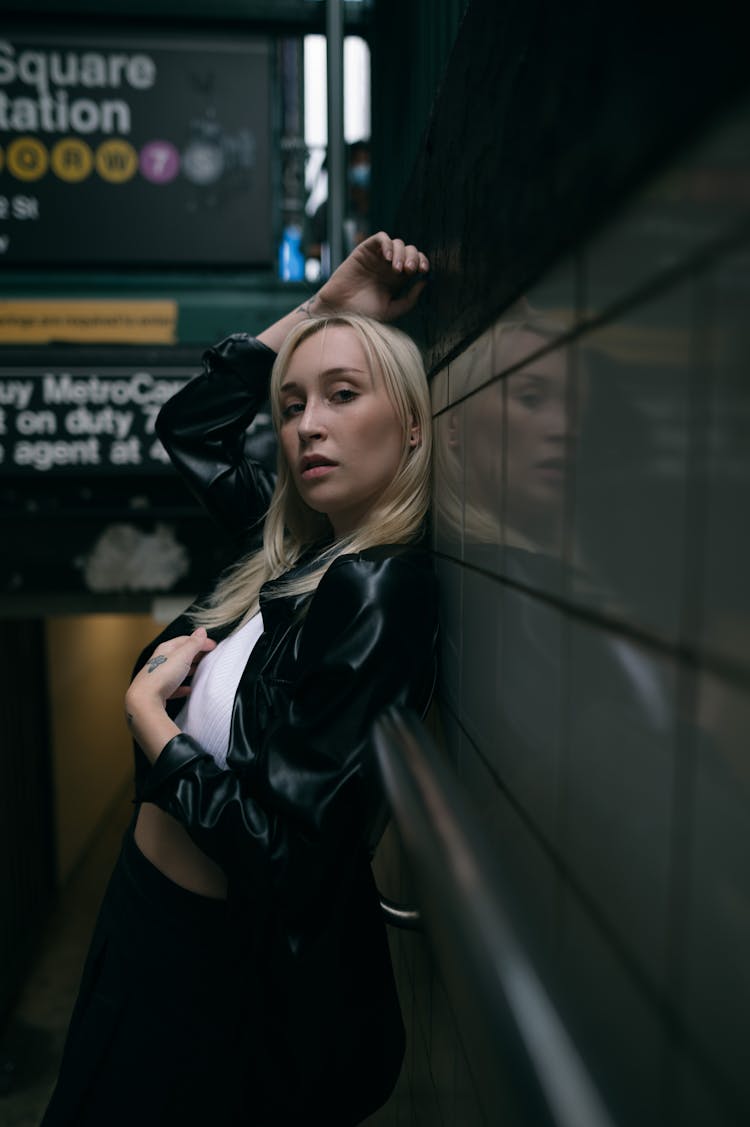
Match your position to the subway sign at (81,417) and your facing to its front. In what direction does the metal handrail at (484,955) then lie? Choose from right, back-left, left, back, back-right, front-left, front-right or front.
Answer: front

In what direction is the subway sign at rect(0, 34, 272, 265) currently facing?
toward the camera

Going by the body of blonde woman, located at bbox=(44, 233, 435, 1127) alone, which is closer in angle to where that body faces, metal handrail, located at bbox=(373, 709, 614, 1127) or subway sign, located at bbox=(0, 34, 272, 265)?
the metal handrail

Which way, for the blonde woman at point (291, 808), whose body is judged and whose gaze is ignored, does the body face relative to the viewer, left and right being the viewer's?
facing the viewer and to the left of the viewer

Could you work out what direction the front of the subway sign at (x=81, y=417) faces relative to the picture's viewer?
facing the viewer

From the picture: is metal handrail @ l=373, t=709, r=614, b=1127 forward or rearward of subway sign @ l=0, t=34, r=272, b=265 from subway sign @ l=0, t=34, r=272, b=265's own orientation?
forward

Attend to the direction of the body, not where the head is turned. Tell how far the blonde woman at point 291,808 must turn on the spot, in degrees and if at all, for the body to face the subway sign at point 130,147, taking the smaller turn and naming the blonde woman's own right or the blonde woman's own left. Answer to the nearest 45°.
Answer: approximately 135° to the blonde woman's own right

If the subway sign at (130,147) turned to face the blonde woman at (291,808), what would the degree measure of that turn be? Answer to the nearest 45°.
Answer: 0° — it already faces them

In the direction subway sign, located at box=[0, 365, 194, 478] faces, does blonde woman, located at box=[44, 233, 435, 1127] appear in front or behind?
in front
